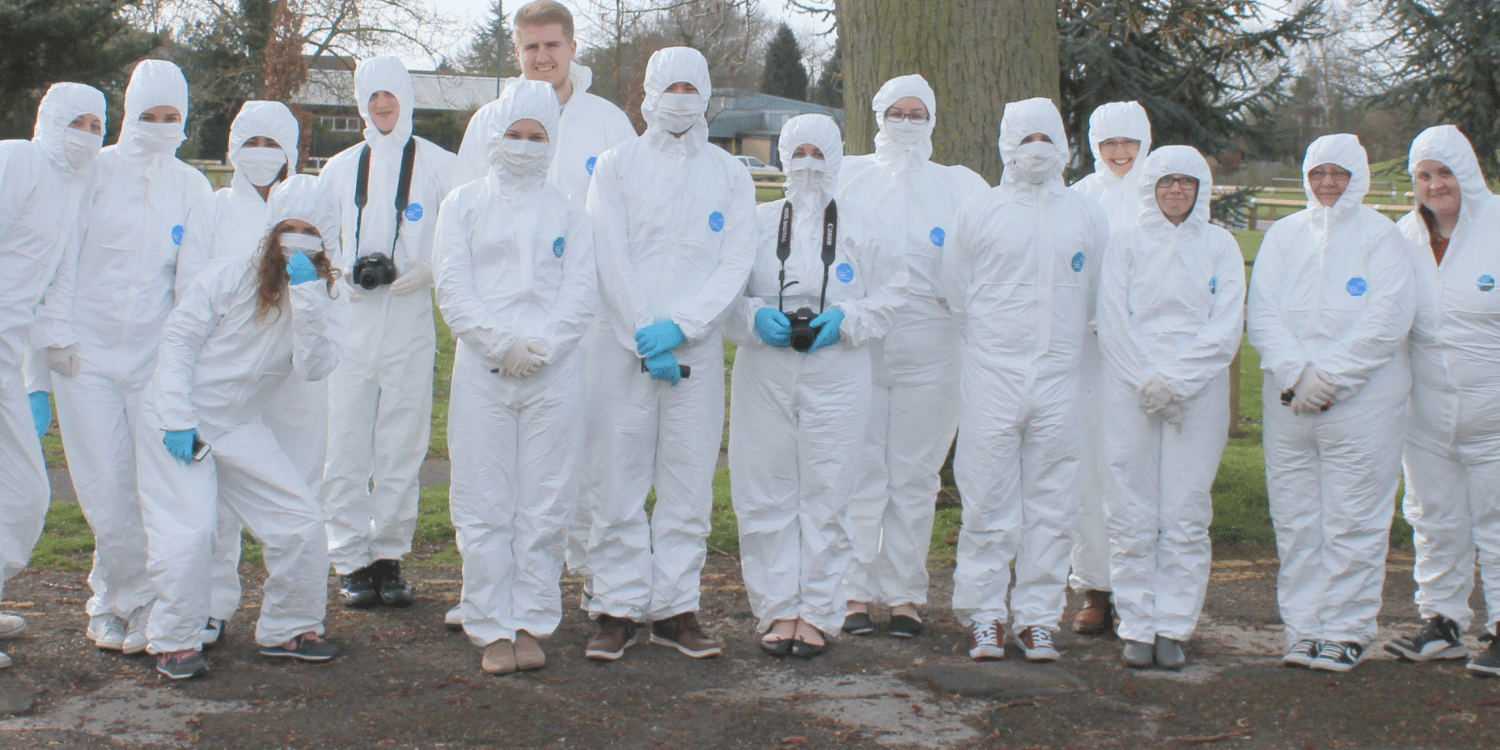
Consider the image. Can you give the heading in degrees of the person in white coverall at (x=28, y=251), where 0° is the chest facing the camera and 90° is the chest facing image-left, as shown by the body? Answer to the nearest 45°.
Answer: approximately 315°

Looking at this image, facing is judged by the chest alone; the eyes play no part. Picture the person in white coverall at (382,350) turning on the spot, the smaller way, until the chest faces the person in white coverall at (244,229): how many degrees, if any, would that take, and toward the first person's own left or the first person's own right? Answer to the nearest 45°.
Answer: approximately 45° to the first person's own right

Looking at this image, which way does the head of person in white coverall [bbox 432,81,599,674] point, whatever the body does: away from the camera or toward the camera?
toward the camera

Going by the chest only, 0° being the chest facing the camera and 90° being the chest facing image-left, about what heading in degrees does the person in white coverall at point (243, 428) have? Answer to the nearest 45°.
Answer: approximately 315°

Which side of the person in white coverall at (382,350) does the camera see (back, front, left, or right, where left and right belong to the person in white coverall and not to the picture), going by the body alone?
front

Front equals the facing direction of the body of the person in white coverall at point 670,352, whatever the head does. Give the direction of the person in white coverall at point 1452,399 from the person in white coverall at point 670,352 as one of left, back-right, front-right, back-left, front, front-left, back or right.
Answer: left

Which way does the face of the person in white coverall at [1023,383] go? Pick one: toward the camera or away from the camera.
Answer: toward the camera

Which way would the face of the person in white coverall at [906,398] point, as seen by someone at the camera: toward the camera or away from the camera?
toward the camera

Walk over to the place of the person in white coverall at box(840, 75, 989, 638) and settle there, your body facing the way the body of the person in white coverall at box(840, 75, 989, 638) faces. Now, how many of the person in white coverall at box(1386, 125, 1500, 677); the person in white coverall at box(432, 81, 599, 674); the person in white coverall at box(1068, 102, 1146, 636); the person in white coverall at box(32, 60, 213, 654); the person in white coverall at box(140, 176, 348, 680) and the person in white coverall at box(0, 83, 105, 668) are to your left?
2

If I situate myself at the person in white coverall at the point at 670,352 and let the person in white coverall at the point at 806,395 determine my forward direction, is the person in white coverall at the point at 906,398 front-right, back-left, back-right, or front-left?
front-left

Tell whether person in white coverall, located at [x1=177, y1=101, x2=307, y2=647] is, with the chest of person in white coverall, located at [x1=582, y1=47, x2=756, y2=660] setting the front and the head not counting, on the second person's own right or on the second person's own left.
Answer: on the second person's own right

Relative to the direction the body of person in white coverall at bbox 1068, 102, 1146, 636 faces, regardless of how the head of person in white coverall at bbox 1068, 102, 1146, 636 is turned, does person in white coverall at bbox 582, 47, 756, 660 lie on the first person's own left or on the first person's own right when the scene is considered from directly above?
on the first person's own right

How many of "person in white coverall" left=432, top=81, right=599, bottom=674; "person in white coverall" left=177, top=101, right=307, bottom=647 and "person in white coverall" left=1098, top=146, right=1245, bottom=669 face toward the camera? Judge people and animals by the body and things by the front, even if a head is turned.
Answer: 3

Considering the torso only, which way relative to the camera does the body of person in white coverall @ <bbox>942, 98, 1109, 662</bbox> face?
toward the camera

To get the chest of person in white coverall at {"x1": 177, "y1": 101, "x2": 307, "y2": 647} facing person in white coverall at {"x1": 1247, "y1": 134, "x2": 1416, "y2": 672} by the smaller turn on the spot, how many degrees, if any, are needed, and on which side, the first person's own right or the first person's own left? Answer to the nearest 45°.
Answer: approximately 90° to the first person's own left

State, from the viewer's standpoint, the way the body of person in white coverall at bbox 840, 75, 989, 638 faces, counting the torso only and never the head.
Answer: toward the camera
